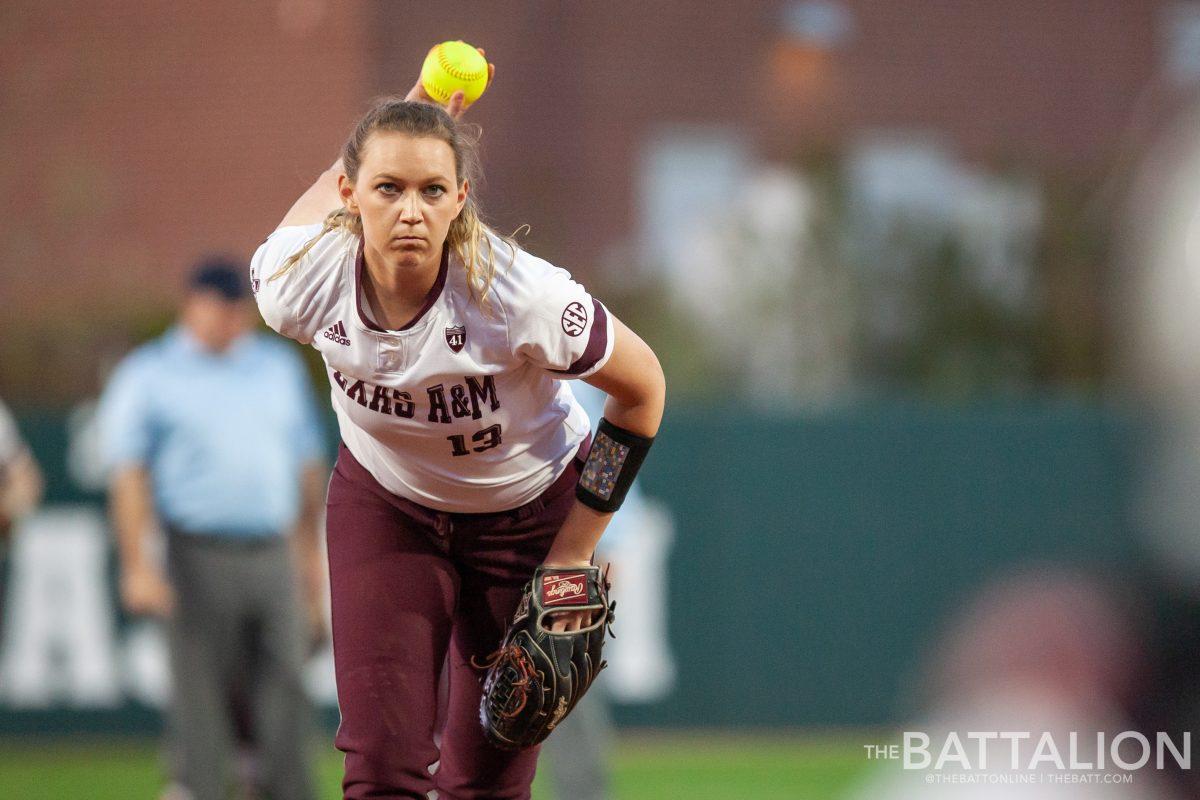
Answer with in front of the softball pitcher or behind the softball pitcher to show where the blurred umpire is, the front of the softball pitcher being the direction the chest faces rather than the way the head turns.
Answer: behind

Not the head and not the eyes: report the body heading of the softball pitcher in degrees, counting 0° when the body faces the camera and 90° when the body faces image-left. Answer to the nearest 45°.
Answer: approximately 0°
